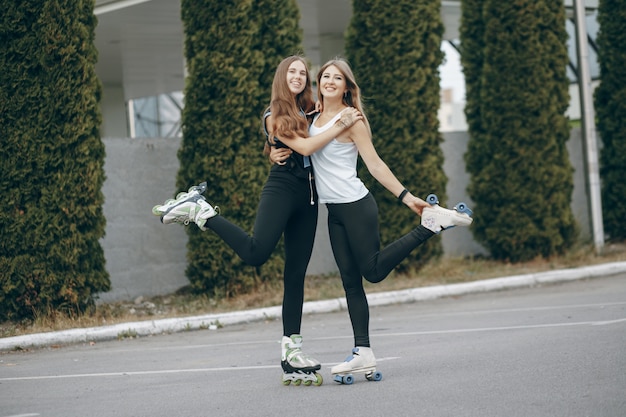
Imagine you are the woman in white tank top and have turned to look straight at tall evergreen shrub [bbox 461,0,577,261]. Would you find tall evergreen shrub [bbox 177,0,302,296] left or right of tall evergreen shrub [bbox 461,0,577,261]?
left

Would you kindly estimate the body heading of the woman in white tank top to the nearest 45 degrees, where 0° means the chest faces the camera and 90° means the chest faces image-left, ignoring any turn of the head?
approximately 45°

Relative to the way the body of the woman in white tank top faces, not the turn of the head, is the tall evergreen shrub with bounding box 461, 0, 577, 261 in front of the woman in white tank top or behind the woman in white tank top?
behind

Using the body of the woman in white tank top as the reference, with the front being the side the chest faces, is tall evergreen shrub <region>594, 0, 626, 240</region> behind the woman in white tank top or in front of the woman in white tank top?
behind

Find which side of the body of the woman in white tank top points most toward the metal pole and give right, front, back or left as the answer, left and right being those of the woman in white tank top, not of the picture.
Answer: back
